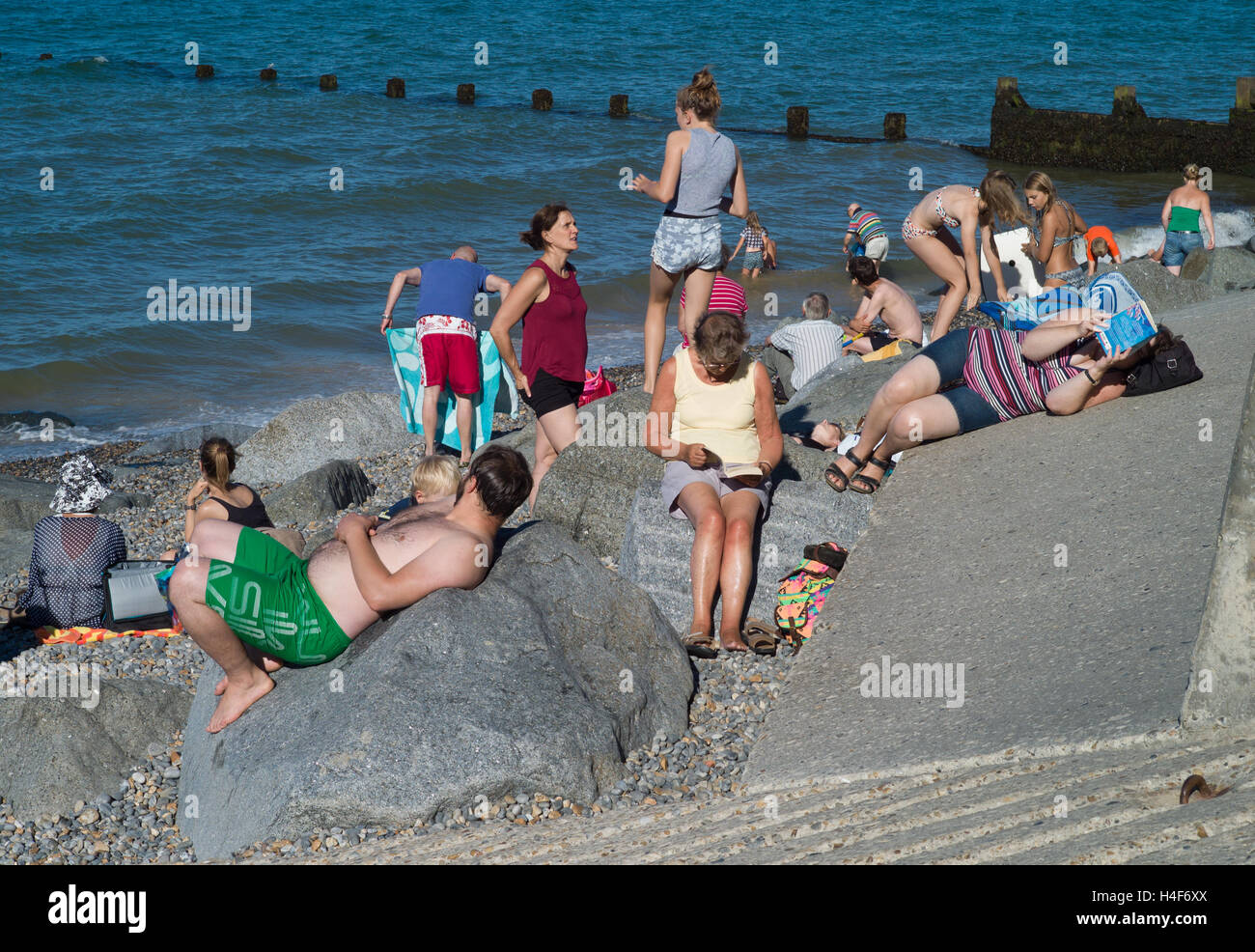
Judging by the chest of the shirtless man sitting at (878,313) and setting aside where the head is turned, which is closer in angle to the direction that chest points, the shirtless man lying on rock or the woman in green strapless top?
the shirtless man lying on rock

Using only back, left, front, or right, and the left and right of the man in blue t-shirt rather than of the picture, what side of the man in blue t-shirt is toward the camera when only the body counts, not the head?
back

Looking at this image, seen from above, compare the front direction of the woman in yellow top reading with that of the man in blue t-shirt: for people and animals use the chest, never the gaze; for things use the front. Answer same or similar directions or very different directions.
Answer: very different directions

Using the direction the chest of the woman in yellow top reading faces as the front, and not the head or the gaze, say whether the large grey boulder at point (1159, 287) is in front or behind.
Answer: behind

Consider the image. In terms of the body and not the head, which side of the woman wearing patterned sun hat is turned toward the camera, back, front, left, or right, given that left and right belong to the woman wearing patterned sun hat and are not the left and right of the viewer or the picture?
back

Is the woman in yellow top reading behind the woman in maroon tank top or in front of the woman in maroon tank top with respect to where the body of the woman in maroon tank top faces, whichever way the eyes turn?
in front

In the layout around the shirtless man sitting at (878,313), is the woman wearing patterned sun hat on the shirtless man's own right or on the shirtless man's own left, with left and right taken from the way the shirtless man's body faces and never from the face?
on the shirtless man's own left
